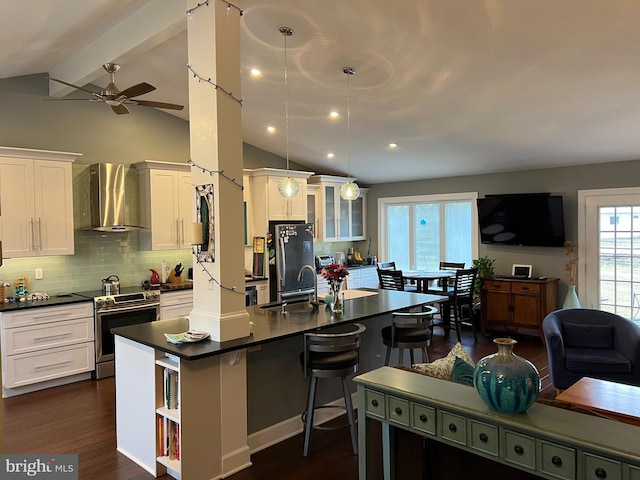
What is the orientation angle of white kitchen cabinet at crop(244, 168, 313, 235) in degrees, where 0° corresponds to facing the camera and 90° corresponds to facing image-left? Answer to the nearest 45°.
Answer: approximately 315°

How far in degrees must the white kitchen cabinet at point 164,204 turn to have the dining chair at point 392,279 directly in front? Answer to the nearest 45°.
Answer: approximately 45° to its left

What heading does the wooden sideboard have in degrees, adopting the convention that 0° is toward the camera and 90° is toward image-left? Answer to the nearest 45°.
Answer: approximately 45°

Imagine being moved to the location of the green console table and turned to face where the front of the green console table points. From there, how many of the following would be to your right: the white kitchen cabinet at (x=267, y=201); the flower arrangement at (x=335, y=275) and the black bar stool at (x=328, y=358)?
3

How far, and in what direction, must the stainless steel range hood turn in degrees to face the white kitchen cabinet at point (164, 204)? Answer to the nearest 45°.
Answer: approximately 45° to its left

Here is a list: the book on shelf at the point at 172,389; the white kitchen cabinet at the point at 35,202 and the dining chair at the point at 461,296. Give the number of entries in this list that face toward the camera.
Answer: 2

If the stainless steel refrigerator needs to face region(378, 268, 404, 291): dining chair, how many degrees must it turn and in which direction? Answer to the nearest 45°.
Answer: approximately 45° to its left

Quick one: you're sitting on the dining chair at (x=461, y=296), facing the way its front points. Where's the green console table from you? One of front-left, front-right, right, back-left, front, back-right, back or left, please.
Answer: back-left

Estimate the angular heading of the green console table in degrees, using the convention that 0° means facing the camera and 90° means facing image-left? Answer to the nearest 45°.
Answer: approximately 45°
